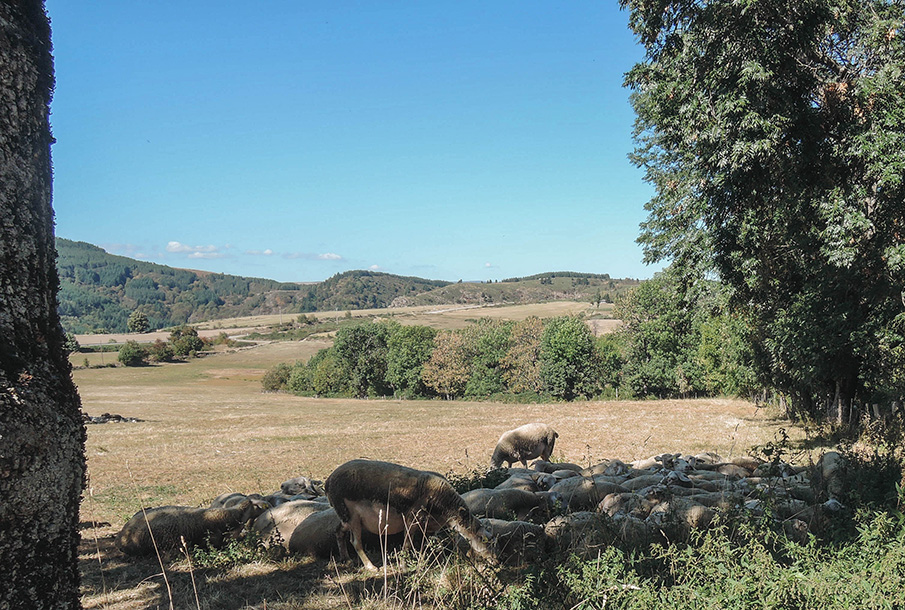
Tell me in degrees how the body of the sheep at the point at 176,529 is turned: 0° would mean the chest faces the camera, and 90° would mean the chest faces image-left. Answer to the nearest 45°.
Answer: approximately 270°

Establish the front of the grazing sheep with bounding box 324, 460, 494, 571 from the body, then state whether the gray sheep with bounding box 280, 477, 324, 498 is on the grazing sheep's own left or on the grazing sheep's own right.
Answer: on the grazing sheep's own left

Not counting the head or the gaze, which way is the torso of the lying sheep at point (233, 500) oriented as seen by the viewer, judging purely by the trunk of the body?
to the viewer's right

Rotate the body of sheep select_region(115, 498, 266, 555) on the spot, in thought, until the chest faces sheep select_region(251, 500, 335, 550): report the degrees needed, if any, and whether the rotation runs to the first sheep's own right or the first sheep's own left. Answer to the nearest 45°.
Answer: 0° — it already faces it

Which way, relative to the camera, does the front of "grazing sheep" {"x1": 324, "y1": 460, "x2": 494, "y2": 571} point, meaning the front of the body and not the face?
to the viewer's right

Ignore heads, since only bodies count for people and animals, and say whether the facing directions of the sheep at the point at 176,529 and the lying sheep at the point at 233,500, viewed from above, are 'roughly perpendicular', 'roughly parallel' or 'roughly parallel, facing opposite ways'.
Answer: roughly parallel
